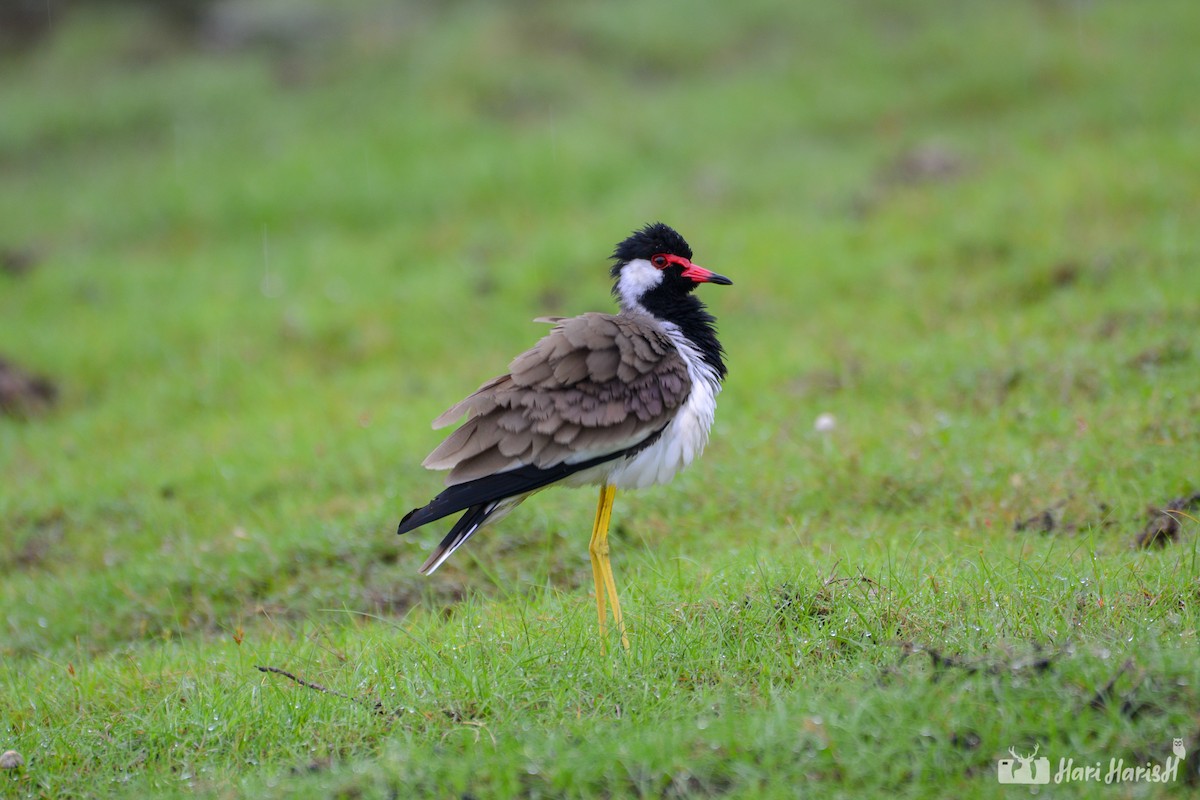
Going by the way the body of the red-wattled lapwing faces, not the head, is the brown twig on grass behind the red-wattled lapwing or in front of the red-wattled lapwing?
behind

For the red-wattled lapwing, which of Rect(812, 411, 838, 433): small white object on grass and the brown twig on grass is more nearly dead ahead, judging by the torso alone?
the small white object on grass

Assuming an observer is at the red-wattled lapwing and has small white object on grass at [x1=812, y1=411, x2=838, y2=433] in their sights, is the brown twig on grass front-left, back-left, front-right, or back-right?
back-left

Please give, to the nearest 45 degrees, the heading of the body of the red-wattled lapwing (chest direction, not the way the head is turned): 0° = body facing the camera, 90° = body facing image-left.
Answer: approximately 270°

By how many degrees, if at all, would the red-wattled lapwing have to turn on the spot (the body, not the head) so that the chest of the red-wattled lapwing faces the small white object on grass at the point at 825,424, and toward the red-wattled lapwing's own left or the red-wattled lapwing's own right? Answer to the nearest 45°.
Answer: approximately 45° to the red-wattled lapwing's own left
